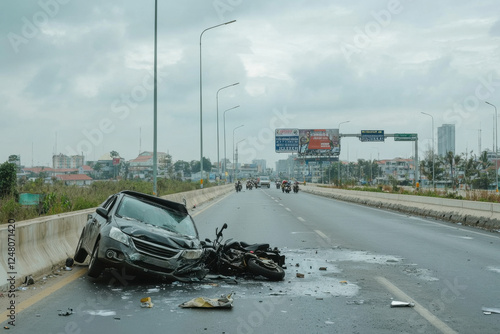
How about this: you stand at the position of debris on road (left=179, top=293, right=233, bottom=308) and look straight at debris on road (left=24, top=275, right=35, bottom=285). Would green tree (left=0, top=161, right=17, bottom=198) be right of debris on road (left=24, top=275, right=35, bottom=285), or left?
right

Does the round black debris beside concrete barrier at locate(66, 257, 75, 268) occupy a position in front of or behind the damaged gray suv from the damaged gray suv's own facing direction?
behind

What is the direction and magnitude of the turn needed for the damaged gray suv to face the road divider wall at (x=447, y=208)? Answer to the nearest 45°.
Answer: approximately 90° to its left

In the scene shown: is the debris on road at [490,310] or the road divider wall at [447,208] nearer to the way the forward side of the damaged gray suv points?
the debris on road

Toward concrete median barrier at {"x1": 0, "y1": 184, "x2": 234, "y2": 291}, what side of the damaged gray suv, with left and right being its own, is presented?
right

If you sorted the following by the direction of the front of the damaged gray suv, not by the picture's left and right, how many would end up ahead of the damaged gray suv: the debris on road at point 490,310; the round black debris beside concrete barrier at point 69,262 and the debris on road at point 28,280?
1

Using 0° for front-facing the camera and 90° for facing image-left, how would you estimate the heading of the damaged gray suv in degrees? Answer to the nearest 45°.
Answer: approximately 315°

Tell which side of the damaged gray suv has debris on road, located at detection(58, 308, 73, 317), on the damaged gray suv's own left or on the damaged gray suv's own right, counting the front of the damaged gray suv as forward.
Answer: on the damaged gray suv's own right

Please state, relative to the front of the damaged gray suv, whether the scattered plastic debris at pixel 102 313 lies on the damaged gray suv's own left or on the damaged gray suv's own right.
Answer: on the damaged gray suv's own right

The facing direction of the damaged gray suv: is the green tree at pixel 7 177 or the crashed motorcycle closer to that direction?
the crashed motorcycle

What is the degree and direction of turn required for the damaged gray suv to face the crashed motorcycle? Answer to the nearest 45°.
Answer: approximately 45° to its left

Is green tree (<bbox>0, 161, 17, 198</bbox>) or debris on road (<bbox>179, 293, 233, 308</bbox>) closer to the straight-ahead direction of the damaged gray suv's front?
the debris on road

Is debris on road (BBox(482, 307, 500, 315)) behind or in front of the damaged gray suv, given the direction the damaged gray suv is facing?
in front
